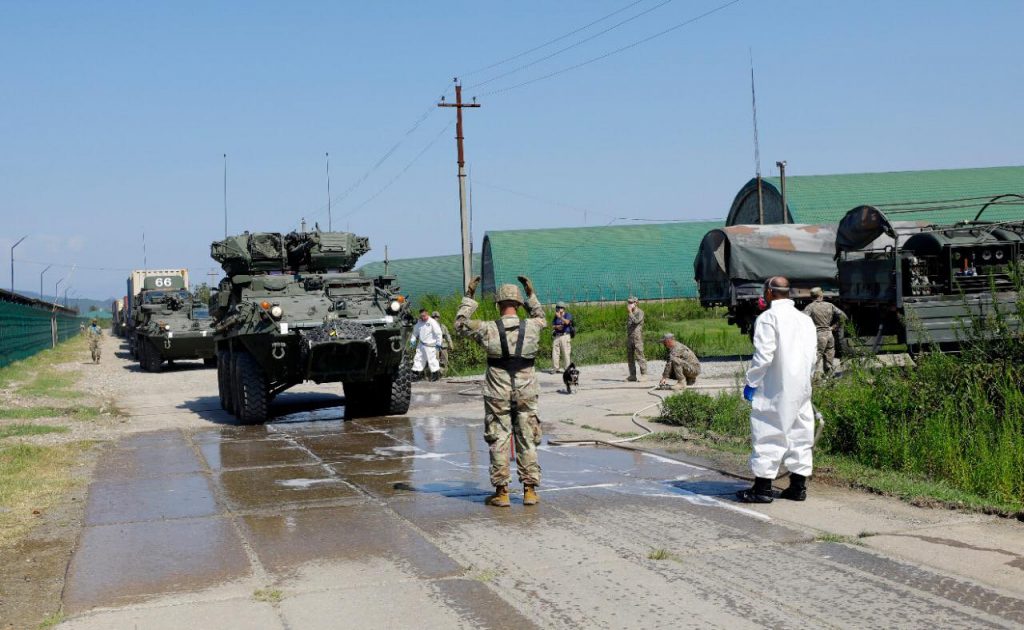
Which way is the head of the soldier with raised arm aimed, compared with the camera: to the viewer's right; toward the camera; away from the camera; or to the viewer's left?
away from the camera

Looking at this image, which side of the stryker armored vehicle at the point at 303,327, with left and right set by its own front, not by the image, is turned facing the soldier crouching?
left

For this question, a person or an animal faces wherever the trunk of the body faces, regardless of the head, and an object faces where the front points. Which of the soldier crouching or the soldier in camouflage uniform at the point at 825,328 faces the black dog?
the soldier crouching

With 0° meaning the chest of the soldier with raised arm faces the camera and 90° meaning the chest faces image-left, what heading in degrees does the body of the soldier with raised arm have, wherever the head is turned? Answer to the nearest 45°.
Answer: approximately 180°

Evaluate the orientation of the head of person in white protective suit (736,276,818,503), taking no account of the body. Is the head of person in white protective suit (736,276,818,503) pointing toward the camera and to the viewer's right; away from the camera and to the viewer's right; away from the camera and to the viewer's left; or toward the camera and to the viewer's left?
away from the camera and to the viewer's left

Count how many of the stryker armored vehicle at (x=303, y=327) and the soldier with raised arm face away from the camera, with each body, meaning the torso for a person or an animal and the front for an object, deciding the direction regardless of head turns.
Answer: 1

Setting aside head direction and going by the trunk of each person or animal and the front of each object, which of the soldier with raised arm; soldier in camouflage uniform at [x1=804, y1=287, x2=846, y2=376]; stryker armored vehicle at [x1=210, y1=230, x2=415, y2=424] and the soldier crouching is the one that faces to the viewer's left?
the soldier crouching

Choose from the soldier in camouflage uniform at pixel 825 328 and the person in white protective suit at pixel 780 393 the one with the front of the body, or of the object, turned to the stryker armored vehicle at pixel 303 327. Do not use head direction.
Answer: the person in white protective suit

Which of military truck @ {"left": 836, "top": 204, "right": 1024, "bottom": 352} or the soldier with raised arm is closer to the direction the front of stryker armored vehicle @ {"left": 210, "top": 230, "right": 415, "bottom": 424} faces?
the soldier with raised arm

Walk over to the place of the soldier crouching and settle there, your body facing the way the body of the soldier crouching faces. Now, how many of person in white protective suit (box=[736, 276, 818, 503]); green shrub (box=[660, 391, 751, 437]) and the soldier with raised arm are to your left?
3

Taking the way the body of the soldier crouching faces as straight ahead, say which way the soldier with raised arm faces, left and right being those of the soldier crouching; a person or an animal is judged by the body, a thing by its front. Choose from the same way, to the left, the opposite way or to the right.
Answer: to the right
